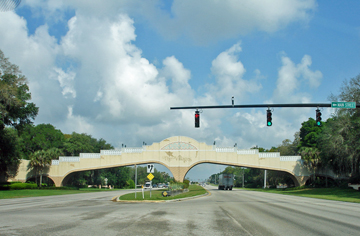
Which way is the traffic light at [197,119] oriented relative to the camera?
toward the camera

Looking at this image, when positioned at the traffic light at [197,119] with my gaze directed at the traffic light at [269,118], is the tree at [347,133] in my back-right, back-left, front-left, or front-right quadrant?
front-left

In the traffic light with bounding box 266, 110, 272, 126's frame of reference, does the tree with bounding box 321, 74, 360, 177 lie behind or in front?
behind

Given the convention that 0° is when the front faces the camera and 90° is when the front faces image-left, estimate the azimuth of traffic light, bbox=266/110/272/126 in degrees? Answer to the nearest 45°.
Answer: approximately 0°

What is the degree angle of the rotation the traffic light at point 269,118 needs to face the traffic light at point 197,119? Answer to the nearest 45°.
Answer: approximately 90° to its right

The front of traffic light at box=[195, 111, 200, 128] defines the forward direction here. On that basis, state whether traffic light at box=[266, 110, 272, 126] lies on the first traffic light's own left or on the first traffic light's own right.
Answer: on the first traffic light's own left

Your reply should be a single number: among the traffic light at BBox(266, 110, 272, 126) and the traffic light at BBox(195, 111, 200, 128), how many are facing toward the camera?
2
